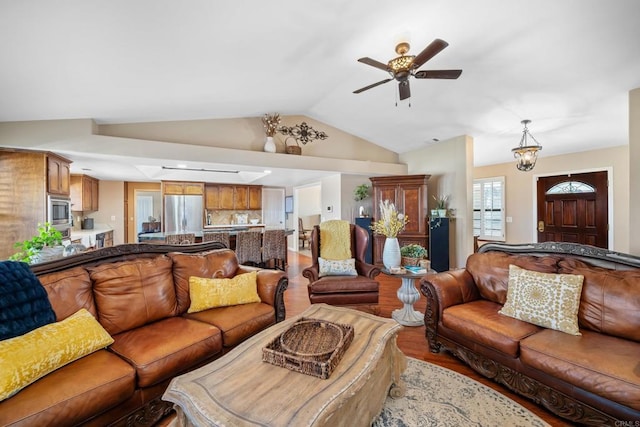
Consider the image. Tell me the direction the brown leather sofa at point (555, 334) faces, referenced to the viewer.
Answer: facing the viewer and to the left of the viewer

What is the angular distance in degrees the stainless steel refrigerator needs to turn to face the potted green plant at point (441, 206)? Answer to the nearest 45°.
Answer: approximately 45° to its left

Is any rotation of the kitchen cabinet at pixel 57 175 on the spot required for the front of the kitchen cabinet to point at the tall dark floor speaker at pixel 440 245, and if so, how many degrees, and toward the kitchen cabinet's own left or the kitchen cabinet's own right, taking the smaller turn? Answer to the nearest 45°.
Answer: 0° — it already faces it

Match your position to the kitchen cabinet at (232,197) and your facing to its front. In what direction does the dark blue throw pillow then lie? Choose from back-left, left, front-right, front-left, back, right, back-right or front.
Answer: front

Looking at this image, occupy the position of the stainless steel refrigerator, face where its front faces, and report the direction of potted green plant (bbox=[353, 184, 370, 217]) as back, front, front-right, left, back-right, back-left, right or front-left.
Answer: front-left

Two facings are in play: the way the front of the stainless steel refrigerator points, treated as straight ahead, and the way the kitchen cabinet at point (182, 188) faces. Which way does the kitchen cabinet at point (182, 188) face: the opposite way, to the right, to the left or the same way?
the same way

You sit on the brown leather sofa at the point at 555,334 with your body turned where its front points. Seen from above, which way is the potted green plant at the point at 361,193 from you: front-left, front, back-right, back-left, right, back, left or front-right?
right

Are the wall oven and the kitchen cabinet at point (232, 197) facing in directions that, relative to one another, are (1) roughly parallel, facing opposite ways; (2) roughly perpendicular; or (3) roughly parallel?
roughly perpendicular

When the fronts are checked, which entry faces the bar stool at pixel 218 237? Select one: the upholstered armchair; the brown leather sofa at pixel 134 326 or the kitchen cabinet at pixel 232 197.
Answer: the kitchen cabinet

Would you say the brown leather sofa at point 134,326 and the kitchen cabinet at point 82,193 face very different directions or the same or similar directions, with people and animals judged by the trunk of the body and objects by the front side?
same or similar directions

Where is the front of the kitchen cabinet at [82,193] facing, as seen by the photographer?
facing the viewer and to the right of the viewer

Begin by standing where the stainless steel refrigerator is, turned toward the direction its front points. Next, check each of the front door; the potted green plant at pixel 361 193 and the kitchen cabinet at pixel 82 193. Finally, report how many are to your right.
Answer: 1

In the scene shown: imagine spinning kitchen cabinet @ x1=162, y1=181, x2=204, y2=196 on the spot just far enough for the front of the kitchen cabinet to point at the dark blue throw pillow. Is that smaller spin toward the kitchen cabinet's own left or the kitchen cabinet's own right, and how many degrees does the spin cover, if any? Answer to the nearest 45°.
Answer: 0° — it already faces it

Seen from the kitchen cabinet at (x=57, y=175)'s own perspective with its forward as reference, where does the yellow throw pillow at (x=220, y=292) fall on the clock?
The yellow throw pillow is roughly at 1 o'clock from the kitchen cabinet.

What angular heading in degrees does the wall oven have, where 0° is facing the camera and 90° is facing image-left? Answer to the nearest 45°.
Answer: approximately 315°

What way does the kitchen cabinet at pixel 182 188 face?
toward the camera

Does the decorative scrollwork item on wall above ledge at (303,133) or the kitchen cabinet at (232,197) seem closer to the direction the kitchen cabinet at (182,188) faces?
the decorative scrollwork item on wall above ledge

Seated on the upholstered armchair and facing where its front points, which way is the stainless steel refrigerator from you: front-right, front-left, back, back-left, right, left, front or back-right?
back-right

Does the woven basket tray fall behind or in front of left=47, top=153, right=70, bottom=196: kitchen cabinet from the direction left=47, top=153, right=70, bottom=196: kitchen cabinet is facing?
in front

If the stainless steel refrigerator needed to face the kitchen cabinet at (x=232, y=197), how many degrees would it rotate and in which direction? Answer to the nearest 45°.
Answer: approximately 90° to its left

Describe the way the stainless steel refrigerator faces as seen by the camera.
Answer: facing the viewer

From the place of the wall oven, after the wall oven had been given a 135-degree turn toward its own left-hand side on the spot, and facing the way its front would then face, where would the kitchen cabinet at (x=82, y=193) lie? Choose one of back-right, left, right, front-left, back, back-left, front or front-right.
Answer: front

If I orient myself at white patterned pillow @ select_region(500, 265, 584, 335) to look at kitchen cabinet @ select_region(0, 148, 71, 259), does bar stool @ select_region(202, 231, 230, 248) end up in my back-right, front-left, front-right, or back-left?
front-right
